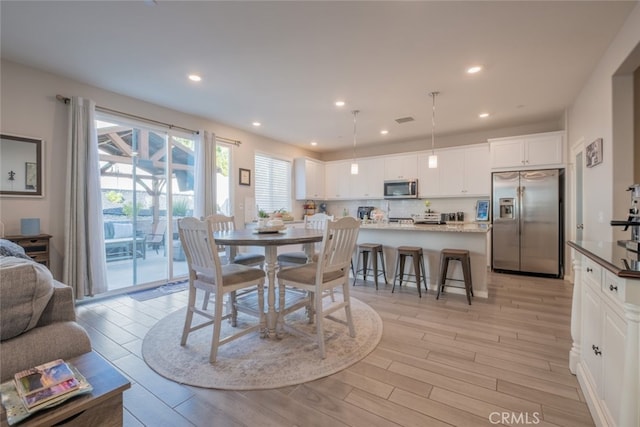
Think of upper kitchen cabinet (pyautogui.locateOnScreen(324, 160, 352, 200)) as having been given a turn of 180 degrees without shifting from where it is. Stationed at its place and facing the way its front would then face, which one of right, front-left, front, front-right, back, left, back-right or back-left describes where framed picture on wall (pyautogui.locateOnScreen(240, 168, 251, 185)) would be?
back-left

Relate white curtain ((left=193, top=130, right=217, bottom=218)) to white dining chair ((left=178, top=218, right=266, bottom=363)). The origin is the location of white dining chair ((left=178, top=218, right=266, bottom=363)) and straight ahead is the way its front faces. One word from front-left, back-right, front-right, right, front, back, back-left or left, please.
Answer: front-left

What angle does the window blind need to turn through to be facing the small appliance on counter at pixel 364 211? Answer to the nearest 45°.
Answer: approximately 45° to its left

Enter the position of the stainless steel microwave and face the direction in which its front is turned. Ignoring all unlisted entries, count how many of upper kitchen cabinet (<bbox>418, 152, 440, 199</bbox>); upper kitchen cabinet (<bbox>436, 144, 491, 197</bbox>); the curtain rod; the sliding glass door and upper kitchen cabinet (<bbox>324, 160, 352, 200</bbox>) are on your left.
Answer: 2

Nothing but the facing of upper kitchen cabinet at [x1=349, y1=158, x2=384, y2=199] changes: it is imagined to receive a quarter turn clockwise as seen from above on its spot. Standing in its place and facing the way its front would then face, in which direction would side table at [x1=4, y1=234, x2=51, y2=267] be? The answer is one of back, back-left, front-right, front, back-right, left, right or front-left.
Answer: front-left

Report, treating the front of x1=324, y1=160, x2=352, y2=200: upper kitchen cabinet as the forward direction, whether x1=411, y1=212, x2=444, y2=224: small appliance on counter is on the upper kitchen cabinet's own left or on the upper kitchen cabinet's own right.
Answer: on the upper kitchen cabinet's own left

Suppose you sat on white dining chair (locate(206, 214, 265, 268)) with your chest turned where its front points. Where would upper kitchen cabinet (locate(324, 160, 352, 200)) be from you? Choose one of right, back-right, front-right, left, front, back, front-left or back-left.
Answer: left

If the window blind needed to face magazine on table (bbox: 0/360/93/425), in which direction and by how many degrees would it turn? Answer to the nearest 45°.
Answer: approximately 45° to its right

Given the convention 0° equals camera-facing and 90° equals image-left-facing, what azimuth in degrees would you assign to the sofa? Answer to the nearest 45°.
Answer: approximately 315°

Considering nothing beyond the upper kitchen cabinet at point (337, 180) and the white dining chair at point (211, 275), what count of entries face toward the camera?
1

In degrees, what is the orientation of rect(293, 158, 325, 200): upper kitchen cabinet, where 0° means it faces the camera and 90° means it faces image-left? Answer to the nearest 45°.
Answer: approximately 315°

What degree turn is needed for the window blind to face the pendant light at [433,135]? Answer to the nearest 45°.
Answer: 0° — it already faces it

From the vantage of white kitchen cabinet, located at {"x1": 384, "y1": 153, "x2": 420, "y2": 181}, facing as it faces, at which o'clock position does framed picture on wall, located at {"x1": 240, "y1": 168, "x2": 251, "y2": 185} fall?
The framed picture on wall is roughly at 2 o'clock from the white kitchen cabinet.

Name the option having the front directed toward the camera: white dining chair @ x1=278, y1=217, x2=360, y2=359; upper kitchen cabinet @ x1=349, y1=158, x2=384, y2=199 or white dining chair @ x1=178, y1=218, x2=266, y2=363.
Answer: the upper kitchen cabinet

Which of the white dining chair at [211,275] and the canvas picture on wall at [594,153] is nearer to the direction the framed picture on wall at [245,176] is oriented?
the canvas picture on wall
